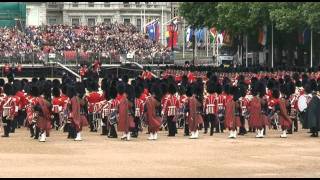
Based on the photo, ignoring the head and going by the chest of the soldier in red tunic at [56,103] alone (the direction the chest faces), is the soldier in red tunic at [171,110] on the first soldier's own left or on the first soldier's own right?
on the first soldier's own right

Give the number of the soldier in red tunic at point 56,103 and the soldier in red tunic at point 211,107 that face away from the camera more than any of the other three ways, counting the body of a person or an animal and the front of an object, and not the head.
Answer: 2

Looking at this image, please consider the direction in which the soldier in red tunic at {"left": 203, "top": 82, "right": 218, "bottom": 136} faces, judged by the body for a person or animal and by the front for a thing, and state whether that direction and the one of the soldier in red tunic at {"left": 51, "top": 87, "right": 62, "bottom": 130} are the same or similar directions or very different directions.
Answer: same or similar directions

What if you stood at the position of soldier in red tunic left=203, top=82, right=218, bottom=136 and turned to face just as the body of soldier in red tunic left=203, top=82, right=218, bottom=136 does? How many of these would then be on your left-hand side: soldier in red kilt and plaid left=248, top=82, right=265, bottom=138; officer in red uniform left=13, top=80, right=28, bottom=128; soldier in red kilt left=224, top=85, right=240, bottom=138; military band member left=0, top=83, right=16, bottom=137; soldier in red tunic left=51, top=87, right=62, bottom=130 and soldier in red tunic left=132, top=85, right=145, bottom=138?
4

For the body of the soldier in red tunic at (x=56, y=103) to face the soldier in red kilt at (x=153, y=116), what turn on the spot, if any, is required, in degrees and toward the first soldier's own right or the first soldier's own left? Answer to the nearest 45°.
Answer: approximately 135° to the first soldier's own right

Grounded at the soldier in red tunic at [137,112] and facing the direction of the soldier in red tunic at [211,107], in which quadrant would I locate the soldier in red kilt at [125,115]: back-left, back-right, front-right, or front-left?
back-right

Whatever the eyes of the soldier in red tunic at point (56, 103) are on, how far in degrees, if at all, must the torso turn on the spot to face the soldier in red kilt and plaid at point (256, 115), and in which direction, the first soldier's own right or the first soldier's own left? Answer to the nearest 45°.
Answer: approximately 90° to the first soldier's own right
